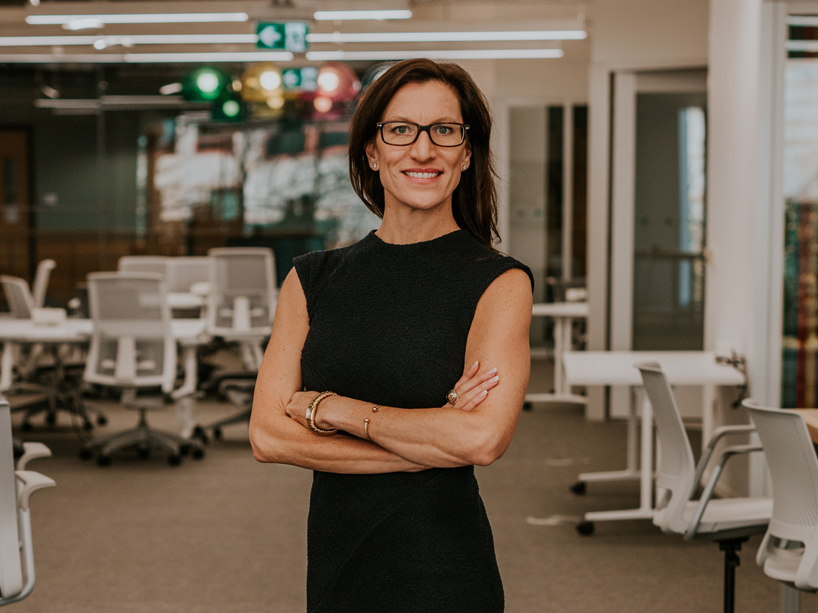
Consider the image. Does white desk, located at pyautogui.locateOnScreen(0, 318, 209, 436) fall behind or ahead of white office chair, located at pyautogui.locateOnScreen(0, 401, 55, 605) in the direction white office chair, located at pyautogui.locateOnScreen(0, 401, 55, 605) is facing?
ahead

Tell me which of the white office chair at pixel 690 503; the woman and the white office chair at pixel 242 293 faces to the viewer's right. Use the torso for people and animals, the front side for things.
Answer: the white office chair at pixel 690 503

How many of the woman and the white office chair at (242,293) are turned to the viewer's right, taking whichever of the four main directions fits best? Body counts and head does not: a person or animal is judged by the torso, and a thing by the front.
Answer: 0

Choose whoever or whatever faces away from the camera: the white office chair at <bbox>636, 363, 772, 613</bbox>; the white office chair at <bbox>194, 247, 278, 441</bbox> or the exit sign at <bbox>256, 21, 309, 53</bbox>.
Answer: the white office chair at <bbox>194, 247, 278, 441</bbox>

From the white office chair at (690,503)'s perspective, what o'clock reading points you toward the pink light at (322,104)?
The pink light is roughly at 8 o'clock from the white office chair.

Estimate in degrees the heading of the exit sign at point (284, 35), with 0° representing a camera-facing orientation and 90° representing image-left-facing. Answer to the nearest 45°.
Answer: approximately 0°

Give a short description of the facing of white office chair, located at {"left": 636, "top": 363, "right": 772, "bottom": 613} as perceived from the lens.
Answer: facing to the right of the viewer

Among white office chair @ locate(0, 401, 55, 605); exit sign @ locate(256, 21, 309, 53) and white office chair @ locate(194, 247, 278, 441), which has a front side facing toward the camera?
the exit sign

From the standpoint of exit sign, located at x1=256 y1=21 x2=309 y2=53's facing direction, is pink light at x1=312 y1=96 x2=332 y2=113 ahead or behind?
behind

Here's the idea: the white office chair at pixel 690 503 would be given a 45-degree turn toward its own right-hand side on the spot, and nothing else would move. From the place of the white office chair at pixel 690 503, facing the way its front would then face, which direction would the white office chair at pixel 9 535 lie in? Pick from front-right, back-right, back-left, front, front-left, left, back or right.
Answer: right

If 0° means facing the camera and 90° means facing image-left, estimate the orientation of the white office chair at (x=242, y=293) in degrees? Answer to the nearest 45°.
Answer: approximately 180°
